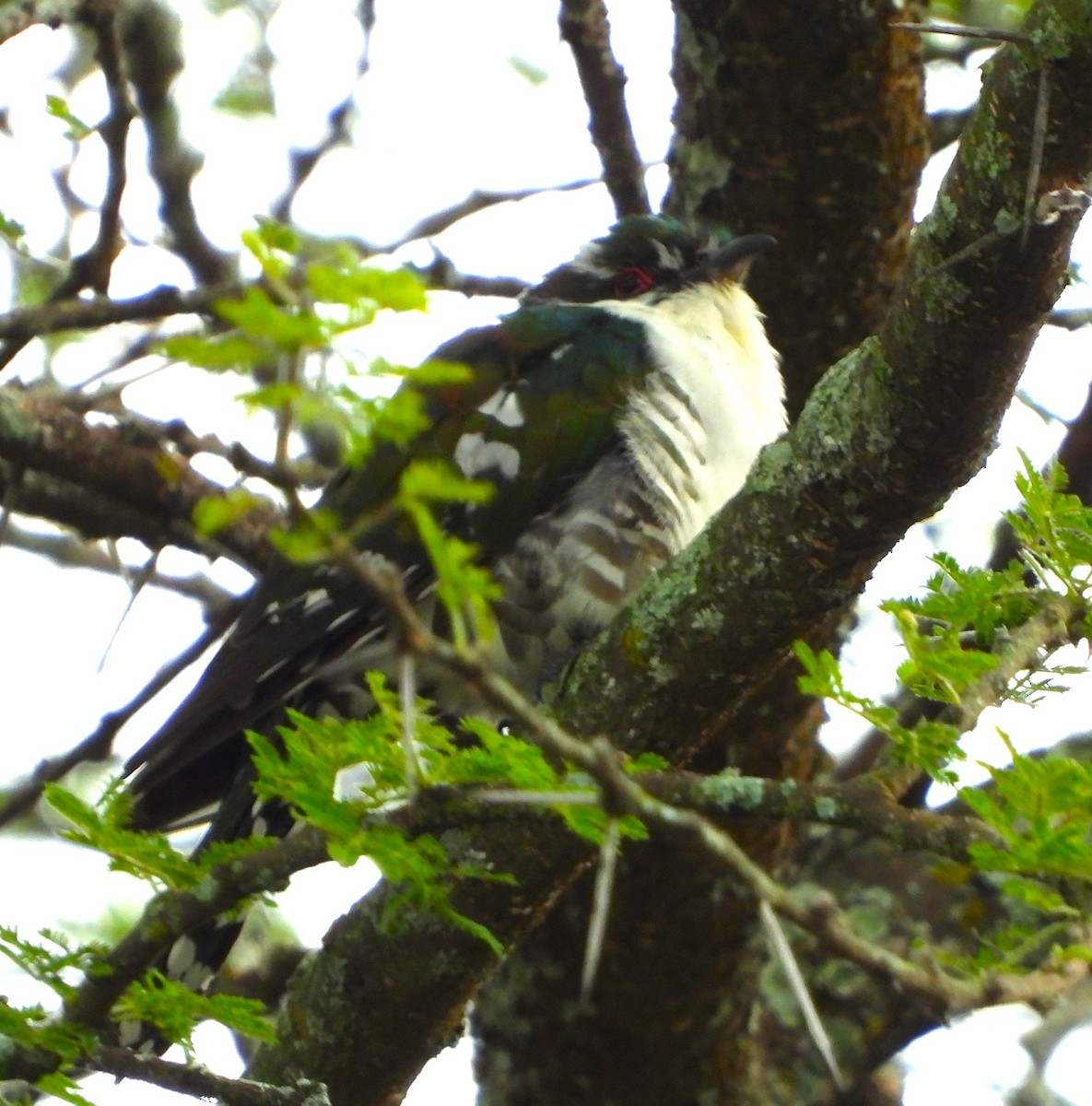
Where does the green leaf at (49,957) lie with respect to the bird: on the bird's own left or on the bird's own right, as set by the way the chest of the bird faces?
on the bird's own right

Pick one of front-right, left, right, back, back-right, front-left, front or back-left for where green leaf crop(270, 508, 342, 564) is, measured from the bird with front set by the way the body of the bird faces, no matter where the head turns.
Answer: right

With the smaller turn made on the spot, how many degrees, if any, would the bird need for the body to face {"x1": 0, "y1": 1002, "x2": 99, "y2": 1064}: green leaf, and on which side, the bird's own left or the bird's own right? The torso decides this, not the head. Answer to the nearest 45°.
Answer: approximately 135° to the bird's own right

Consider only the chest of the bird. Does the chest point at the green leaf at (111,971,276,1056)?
no

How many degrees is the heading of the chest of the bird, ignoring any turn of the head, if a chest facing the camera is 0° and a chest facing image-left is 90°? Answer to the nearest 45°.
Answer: approximately 270°

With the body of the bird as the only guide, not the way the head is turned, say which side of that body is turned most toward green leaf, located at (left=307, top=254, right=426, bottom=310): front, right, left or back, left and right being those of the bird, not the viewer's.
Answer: right

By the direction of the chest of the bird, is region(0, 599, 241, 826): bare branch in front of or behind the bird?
behind

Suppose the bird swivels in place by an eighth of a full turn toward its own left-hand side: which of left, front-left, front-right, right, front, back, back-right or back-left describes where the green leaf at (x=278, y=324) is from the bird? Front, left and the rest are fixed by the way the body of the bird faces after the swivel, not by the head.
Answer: back-right
